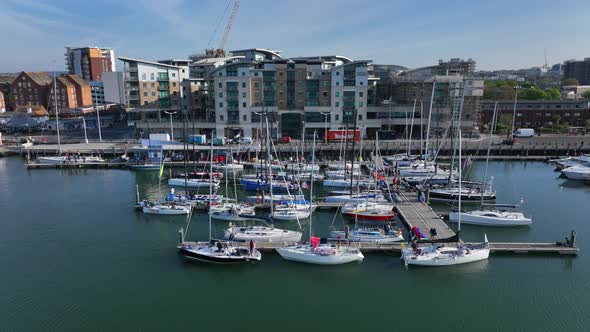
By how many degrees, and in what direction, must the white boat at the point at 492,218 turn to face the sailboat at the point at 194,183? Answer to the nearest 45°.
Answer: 0° — it already faces it

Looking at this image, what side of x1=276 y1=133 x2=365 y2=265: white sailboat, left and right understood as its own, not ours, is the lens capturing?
left

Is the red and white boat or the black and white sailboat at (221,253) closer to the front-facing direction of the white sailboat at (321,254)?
the black and white sailboat

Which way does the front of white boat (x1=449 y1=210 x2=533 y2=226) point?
to the viewer's left

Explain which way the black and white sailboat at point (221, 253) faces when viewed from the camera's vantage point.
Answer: facing to the left of the viewer
